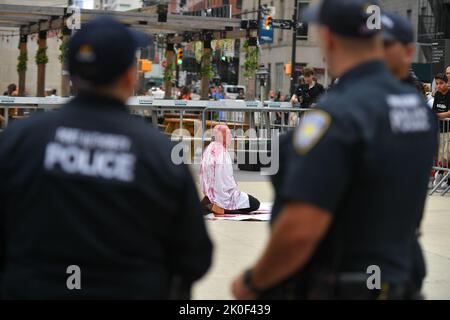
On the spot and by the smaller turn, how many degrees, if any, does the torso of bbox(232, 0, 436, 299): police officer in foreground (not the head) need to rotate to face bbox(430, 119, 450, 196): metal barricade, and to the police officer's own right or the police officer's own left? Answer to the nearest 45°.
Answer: approximately 45° to the police officer's own right

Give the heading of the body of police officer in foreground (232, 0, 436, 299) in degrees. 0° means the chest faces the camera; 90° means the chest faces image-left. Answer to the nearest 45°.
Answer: approximately 135°

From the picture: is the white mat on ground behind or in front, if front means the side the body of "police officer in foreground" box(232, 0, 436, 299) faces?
in front

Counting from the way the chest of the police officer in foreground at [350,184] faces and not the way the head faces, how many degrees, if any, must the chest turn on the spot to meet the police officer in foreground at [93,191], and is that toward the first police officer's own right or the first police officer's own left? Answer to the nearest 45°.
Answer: approximately 45° to the first police officer's own left

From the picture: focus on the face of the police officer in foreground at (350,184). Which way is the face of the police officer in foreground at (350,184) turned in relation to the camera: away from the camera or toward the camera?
away from the camera

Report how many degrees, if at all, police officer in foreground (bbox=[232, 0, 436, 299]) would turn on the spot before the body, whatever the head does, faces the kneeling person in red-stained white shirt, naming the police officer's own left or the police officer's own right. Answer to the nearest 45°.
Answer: approximately 45° to the police officer's own right

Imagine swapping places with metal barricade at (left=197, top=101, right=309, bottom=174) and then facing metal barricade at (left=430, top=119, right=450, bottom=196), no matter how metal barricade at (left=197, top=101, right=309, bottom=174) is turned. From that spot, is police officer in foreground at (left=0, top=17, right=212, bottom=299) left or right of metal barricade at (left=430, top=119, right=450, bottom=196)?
right

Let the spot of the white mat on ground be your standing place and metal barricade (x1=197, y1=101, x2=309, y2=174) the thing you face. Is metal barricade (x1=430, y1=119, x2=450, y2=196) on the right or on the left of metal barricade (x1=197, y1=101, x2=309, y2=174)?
right
